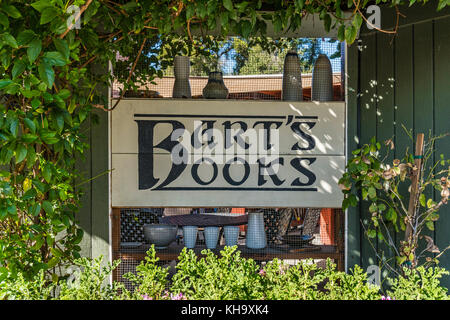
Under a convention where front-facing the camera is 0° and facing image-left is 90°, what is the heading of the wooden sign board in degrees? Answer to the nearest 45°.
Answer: approximately 0°
